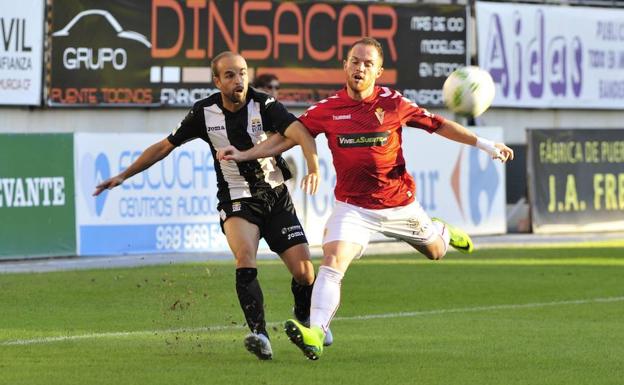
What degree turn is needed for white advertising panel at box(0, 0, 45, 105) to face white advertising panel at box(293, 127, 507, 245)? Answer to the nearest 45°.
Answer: approximately 90° to its left

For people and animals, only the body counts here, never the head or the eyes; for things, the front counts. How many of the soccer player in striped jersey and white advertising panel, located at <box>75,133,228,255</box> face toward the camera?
2

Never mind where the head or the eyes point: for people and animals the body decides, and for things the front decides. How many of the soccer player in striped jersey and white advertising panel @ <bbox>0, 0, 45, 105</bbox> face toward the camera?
2

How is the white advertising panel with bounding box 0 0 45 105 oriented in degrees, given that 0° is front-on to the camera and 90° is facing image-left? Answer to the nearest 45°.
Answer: approximately 0°

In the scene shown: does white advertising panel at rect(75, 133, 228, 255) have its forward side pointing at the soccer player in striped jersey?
yes
